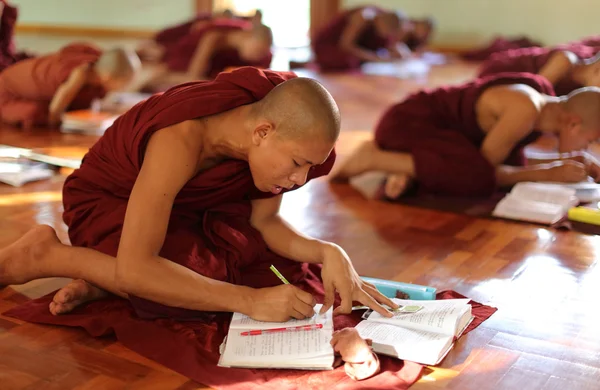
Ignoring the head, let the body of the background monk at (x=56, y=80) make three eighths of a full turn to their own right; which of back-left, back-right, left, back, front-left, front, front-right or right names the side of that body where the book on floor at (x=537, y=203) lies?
left

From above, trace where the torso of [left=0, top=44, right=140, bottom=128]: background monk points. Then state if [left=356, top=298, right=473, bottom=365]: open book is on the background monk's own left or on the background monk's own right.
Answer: on the background monk's own right

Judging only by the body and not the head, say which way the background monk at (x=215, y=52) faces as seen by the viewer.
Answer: to the viewer's right

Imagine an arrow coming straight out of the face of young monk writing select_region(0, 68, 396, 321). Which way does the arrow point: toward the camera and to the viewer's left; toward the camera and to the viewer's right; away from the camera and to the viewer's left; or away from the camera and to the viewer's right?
toward the camera and to the viewer's right

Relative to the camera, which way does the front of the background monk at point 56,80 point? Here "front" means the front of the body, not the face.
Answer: to the viewer's right

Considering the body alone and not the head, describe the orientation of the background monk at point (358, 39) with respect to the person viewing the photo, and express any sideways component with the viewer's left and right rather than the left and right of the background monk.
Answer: facing to the right of the viewer

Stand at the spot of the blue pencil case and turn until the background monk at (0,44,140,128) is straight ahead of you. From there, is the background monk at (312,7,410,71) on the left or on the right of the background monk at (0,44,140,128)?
right

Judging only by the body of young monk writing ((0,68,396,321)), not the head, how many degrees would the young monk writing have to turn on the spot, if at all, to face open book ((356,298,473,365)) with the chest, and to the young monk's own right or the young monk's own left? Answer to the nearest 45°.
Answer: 0° — they already face it

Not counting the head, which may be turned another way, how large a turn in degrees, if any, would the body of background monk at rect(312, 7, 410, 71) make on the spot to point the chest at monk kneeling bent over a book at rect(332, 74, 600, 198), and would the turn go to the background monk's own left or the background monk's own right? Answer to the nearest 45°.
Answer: approximately 90° to the background monk's own right

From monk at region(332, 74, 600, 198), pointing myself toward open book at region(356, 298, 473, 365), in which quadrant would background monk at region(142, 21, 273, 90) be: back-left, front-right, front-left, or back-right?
back-right

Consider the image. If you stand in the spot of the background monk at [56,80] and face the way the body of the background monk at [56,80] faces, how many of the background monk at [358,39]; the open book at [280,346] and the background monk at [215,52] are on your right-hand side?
1

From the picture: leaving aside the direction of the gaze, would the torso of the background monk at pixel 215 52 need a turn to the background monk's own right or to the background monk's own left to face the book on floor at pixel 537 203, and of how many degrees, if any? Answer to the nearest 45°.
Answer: approximately 90° to the background monk's own right

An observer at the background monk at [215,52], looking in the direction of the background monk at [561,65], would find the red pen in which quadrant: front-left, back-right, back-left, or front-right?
front-right

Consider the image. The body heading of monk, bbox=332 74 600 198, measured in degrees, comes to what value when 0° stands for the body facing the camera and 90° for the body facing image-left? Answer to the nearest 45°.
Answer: approximately 270°

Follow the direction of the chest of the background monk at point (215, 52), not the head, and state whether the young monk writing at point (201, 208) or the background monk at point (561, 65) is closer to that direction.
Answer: the background monk

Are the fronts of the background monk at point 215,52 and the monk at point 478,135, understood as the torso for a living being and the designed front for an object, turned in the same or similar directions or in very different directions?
same or similar directions

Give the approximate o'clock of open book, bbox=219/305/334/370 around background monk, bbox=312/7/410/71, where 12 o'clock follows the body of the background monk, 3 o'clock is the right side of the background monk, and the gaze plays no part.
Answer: The open book is roughly at 3 o'clock from the background monk.

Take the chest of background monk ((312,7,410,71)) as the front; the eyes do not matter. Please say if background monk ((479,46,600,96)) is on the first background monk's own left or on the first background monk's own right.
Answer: on the first background monk's own right
